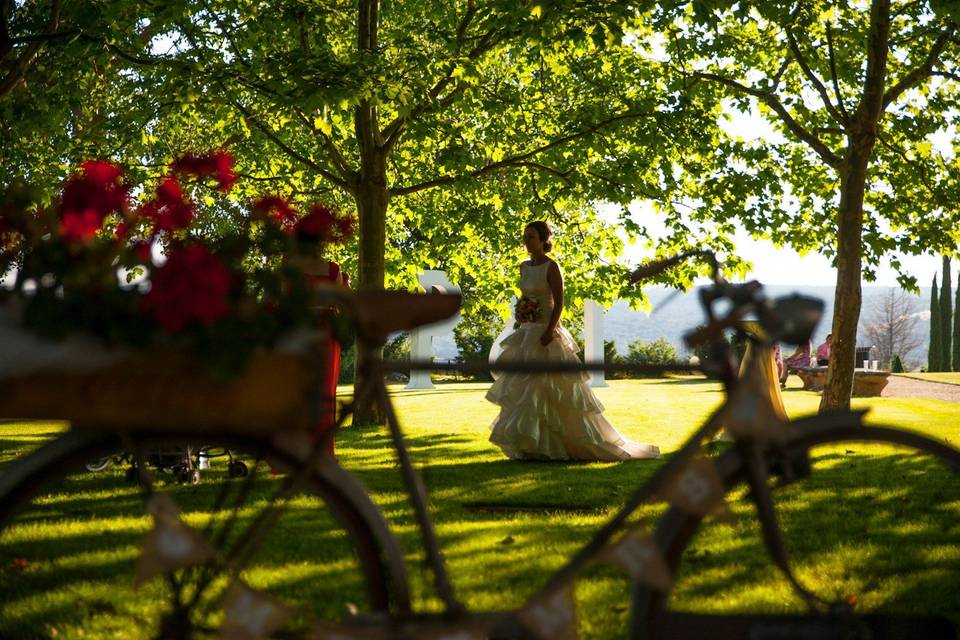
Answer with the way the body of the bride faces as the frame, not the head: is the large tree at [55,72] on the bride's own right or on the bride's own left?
on the bride's own right

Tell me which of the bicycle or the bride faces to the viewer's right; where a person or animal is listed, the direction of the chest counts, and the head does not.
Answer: the bicycle

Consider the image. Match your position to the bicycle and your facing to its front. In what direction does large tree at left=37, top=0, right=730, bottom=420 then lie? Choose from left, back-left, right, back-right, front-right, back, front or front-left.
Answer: left

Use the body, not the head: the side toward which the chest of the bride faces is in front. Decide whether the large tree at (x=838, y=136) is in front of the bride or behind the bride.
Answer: behind

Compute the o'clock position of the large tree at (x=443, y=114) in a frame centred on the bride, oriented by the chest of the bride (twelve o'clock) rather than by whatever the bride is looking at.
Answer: The large tree is roughly at 4 o'clock from the bride.

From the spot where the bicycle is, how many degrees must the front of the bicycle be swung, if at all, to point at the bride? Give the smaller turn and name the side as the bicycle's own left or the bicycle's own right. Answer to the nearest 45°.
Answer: approximately 90° to the bicycle's own left

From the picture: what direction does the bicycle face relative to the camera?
to the viewer's right

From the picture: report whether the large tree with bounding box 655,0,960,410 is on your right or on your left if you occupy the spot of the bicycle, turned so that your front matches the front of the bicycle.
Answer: on your left

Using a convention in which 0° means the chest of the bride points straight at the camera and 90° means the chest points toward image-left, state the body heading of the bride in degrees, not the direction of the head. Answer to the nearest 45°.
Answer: approximately 45°

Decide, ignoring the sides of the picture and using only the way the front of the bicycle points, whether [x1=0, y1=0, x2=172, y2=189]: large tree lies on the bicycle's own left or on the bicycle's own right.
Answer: on the bicycle's own left

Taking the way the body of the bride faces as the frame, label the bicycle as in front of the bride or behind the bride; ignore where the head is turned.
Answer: in front

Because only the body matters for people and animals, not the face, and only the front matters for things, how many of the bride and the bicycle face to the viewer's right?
1
